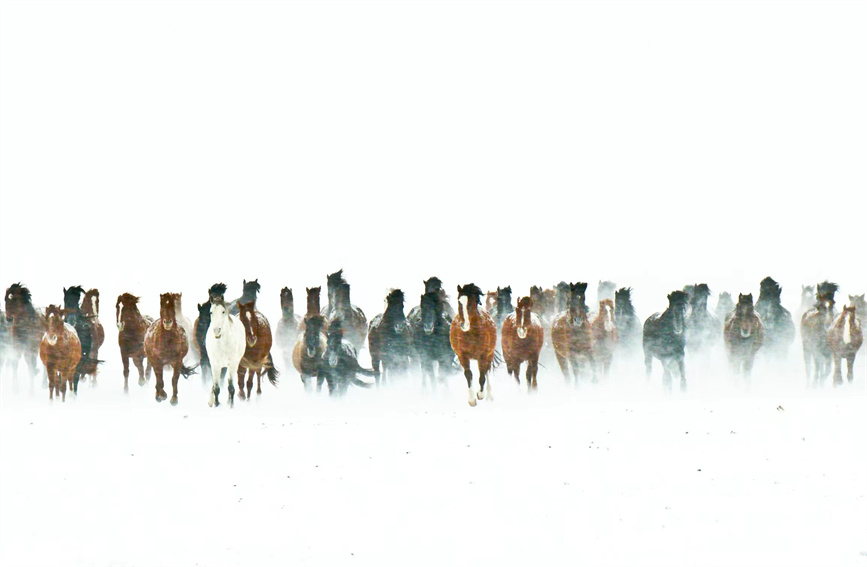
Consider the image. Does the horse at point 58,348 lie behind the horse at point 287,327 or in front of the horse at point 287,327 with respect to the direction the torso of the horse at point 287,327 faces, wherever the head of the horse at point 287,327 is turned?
in front

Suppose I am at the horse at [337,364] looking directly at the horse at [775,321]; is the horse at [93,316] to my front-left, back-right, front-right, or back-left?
back-left

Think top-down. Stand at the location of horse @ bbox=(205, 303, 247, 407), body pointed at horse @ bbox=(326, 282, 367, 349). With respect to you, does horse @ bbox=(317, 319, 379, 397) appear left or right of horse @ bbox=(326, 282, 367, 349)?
right

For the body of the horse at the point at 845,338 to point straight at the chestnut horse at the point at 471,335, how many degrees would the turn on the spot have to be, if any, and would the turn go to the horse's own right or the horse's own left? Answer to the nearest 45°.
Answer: approximately 45° to the horse's own right

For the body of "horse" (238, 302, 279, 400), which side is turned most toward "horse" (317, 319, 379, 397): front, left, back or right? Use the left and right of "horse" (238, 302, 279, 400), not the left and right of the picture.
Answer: left

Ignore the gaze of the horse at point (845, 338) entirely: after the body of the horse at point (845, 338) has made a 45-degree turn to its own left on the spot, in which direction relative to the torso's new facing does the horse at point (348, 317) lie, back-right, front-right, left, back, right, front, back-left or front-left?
back-right

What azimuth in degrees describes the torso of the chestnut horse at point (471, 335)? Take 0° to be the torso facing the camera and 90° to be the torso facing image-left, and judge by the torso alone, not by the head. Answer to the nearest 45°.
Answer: approximately 0°

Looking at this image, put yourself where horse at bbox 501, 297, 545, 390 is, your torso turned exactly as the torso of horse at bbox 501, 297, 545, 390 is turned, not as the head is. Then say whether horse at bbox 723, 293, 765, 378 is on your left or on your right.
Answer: on your left

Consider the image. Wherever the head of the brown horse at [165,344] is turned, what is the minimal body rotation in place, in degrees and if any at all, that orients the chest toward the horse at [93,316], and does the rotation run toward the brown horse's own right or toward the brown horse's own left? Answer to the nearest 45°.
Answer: approximately 135° to the brown horse's own right
